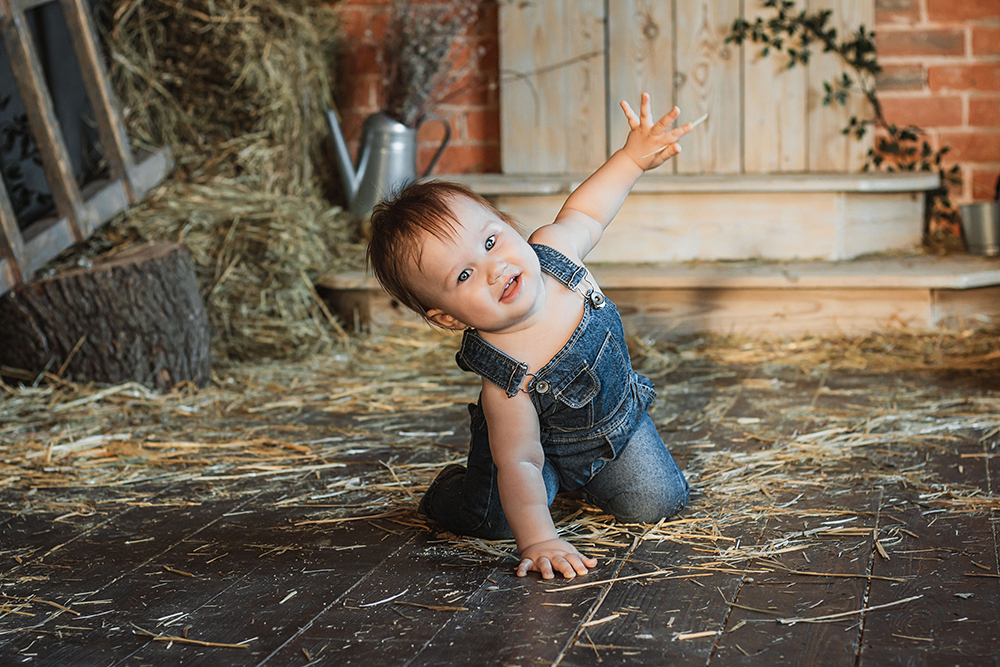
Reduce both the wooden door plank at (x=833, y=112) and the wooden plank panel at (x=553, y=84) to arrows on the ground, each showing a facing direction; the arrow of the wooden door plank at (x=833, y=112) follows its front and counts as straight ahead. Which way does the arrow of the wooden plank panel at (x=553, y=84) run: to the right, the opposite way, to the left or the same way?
the same way

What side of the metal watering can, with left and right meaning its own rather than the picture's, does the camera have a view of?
left

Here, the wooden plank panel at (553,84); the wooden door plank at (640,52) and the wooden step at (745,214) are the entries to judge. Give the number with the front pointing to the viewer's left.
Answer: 0

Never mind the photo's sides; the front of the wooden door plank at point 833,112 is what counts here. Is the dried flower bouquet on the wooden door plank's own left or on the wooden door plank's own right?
on the wooden door plank's own right

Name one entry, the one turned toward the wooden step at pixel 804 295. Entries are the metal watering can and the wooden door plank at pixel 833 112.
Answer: the wooden door plank

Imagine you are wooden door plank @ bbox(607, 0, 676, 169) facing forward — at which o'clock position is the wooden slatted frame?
The wooden slatted frame is roughly at 2 o'clock from the wooden door plank.

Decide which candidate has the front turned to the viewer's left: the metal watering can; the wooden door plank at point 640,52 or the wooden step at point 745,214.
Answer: the metal watering can

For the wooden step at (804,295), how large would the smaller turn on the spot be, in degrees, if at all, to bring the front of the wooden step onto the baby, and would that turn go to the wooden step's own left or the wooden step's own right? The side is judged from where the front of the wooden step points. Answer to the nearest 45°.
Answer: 0° — it already faces them

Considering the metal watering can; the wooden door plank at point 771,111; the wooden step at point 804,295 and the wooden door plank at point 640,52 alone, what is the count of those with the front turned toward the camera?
3

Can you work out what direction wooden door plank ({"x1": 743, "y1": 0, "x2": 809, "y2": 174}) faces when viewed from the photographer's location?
facing the viewer

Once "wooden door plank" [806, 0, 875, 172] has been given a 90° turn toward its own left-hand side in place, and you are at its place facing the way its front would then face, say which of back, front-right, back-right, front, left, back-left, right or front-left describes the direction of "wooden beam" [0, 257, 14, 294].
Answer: back-right

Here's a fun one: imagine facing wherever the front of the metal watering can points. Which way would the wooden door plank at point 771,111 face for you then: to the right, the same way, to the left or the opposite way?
to the left

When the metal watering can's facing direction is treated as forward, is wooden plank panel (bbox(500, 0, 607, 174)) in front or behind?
behind

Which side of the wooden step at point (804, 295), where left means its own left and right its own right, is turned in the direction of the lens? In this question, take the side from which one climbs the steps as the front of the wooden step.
front

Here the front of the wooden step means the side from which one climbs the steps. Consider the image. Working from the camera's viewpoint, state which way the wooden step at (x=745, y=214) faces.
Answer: facing the viewer

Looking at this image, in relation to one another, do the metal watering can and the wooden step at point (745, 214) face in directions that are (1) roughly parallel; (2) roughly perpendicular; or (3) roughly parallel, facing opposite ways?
roughly perpendicular
